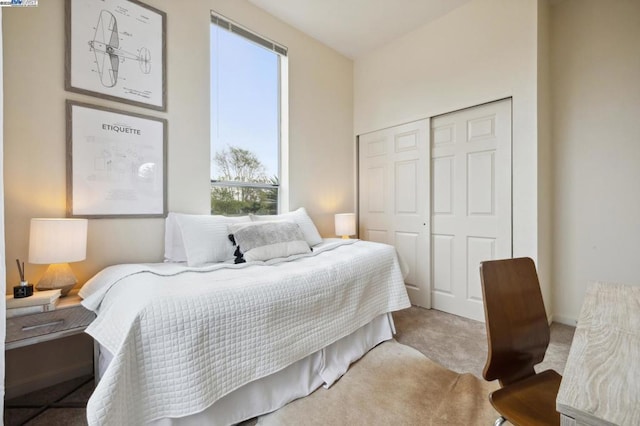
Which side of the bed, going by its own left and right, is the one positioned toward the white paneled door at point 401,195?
left

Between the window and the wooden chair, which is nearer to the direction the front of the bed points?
the wooden chair

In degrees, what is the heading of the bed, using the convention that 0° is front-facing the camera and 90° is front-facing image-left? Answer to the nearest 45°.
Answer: approximately 315°

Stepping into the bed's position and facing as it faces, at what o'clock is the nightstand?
The nightstand is roughly at 5 o'clock from the bed.

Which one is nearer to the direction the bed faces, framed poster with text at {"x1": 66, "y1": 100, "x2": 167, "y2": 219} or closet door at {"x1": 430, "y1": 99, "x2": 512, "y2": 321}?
the closet door

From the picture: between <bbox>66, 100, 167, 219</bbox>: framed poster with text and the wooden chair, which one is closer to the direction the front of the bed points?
the wooden chair

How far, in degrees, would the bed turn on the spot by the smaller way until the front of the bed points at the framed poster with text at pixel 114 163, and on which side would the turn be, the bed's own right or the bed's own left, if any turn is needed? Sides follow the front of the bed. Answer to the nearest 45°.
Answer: approximately 180°

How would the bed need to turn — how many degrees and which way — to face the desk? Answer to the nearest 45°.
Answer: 0° — it already faces it

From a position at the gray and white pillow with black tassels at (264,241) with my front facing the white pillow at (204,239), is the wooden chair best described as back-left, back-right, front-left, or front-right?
back-left
